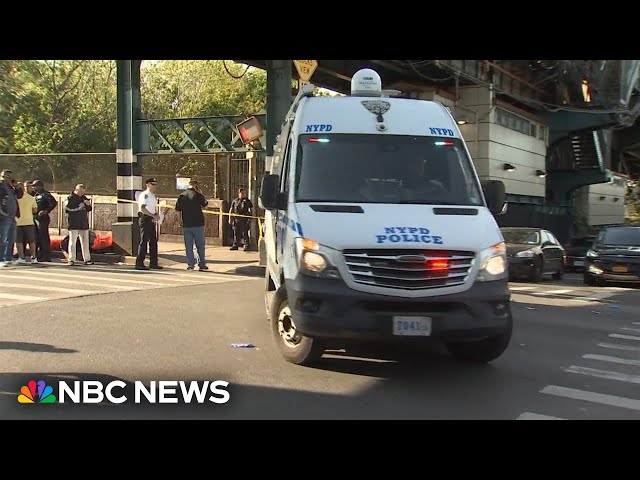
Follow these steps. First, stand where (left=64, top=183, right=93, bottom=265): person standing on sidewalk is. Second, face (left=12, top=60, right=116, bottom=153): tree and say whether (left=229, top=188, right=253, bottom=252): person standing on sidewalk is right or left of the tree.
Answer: right

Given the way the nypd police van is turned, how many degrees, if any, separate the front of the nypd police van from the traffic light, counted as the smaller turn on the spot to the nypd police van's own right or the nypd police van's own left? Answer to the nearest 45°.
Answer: approximately 180°

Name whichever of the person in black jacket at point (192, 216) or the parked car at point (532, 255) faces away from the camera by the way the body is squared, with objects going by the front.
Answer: the person in black jacket

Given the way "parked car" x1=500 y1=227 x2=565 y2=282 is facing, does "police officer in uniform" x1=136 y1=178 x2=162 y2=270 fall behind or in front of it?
in front

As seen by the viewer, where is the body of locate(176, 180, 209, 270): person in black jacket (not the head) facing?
away from the camera

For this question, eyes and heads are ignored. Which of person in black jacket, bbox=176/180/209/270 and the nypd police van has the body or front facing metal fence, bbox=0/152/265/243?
the person in black jacket

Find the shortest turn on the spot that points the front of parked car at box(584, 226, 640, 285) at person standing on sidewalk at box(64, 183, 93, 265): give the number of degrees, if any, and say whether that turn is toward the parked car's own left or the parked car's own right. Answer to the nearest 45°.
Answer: approximately 45° to the parked car's own right

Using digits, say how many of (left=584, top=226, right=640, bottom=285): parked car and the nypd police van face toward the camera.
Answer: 2
